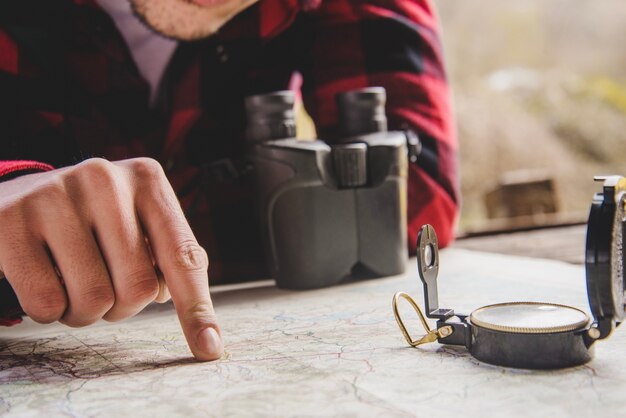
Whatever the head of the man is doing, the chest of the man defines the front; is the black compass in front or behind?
in front

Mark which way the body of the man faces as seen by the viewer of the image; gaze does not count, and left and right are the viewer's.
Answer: facing the viewer

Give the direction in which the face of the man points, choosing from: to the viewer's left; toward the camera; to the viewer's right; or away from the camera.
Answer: toward the camera
